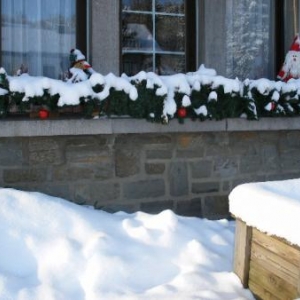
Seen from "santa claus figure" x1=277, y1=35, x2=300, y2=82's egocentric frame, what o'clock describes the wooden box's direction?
The wooden box is roughly at 12 o'clock from the santa claus figure.

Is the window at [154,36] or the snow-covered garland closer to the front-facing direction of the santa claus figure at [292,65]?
the snow-covered garland

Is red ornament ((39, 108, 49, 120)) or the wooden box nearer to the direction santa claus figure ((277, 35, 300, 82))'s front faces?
the wooden box

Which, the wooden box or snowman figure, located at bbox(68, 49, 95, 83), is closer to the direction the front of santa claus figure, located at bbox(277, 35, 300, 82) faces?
the wooden box

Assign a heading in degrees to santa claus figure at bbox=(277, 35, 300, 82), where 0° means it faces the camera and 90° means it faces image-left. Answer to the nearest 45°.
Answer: approximately 0°

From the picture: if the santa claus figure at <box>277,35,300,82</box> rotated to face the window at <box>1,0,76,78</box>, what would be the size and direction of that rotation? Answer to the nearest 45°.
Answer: approximately 45° to its right
